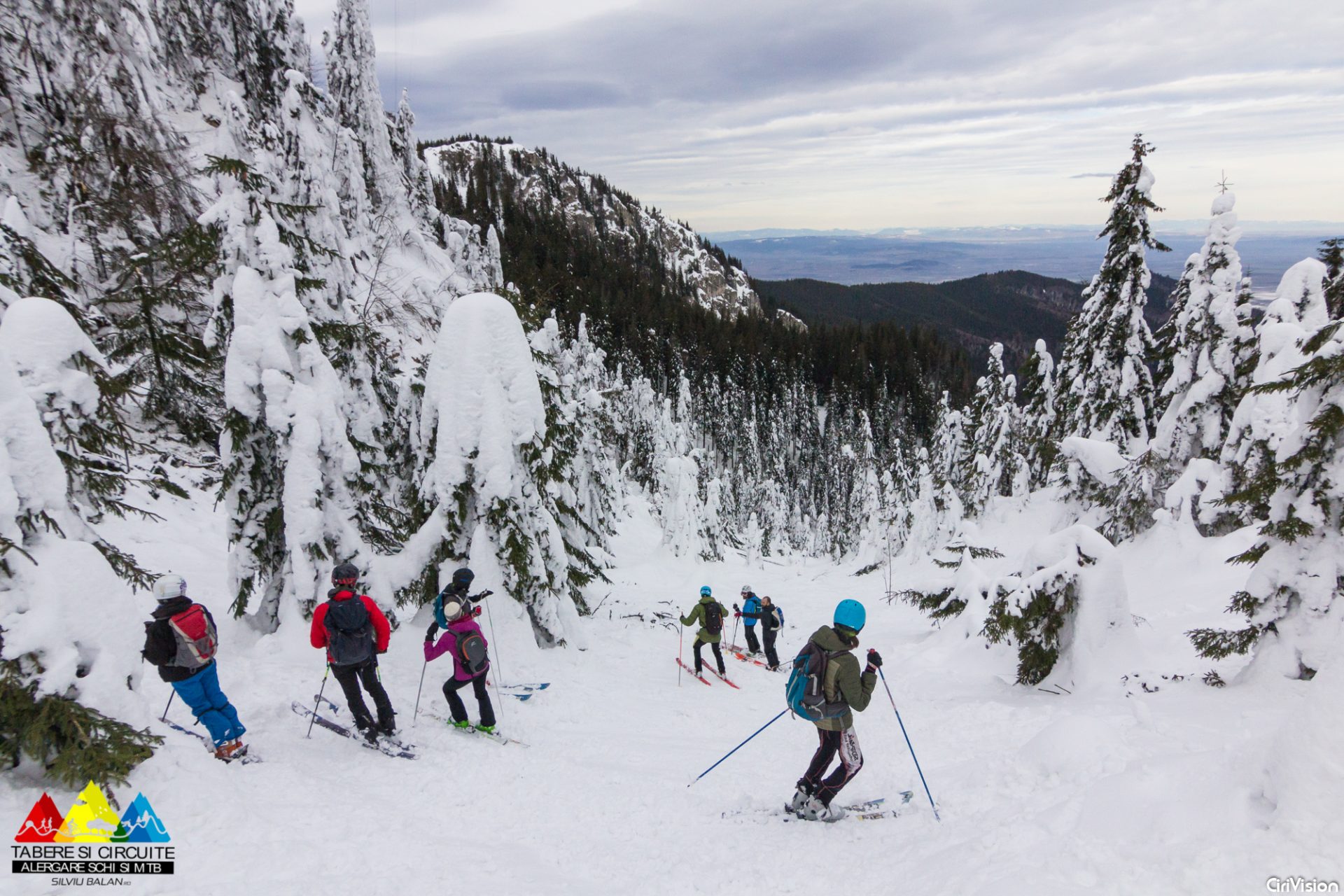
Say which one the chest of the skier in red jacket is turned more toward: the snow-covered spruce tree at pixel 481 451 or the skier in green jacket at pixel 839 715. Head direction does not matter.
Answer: the snow-covered spruce tree

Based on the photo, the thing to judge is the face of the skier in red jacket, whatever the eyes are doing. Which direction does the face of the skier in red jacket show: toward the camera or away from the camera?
away from the camera

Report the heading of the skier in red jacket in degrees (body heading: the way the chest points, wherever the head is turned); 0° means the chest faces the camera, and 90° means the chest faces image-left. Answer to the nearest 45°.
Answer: approximately 180°
